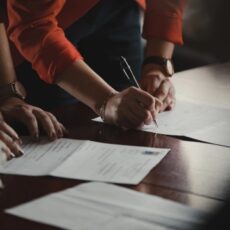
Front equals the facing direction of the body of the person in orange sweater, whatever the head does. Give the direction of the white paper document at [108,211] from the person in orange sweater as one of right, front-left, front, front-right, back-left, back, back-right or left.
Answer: front-right

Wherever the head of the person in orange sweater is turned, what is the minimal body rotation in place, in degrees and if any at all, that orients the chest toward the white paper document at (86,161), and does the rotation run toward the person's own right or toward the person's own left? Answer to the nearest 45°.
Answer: approximately 45° to the person's own right

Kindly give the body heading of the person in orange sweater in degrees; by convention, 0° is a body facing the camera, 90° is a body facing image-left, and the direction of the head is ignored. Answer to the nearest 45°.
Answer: approximately 315°
